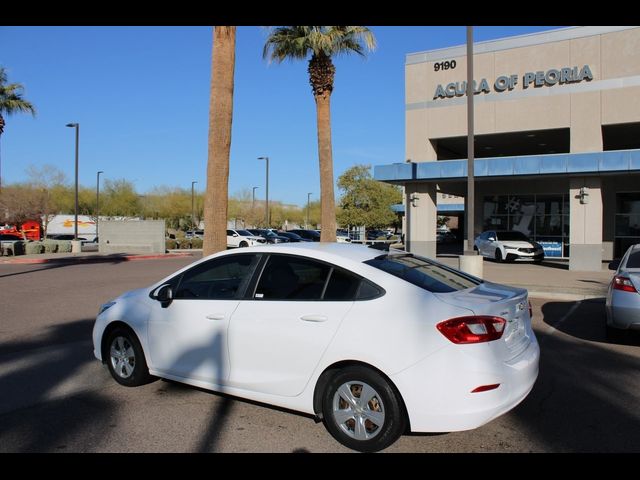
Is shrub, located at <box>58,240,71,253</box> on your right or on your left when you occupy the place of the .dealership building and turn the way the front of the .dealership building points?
on your right

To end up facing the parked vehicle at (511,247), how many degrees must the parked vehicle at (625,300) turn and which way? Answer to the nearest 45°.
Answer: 0° — it already faces it

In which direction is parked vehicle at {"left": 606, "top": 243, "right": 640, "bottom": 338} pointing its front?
away from the camera

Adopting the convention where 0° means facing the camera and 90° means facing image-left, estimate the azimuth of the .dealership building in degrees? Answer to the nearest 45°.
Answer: approximately 45°

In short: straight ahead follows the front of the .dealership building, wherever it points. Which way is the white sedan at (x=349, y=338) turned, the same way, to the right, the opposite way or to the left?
to the right

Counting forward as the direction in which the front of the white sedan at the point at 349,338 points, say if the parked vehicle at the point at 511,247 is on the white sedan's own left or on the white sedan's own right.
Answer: on the white sedan's own right

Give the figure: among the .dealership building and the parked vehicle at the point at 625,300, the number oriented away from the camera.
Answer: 1

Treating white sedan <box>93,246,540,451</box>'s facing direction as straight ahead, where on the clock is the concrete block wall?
The concrete block wall is roughly at 1 o'clock from the white sedan.

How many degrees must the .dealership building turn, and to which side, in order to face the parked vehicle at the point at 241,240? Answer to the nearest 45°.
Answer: approximately 90° to its right
